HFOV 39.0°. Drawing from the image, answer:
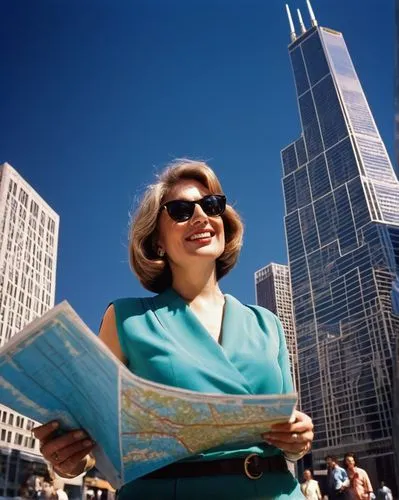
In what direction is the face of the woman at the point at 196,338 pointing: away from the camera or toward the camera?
toward the camera

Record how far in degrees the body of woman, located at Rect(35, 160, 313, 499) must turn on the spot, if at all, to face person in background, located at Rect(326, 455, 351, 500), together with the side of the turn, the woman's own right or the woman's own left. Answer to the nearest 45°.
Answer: approximately 135° to the woman's own left

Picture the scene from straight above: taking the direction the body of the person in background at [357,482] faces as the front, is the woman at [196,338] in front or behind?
in front

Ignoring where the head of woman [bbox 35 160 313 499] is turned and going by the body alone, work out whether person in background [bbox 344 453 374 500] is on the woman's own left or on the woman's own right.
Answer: on the woman's own left

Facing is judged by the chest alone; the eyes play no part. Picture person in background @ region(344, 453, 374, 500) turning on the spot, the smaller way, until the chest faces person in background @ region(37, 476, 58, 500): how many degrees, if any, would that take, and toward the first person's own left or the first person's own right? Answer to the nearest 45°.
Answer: approximately 45° to the first person's own right

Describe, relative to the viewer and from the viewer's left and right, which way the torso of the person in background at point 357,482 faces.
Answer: facing the viewer and to the left of the viewer

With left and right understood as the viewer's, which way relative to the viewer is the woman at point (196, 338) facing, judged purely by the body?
facing the viewer and to the right of the viewer

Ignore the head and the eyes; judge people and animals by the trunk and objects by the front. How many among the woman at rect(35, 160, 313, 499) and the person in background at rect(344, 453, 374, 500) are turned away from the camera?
0
